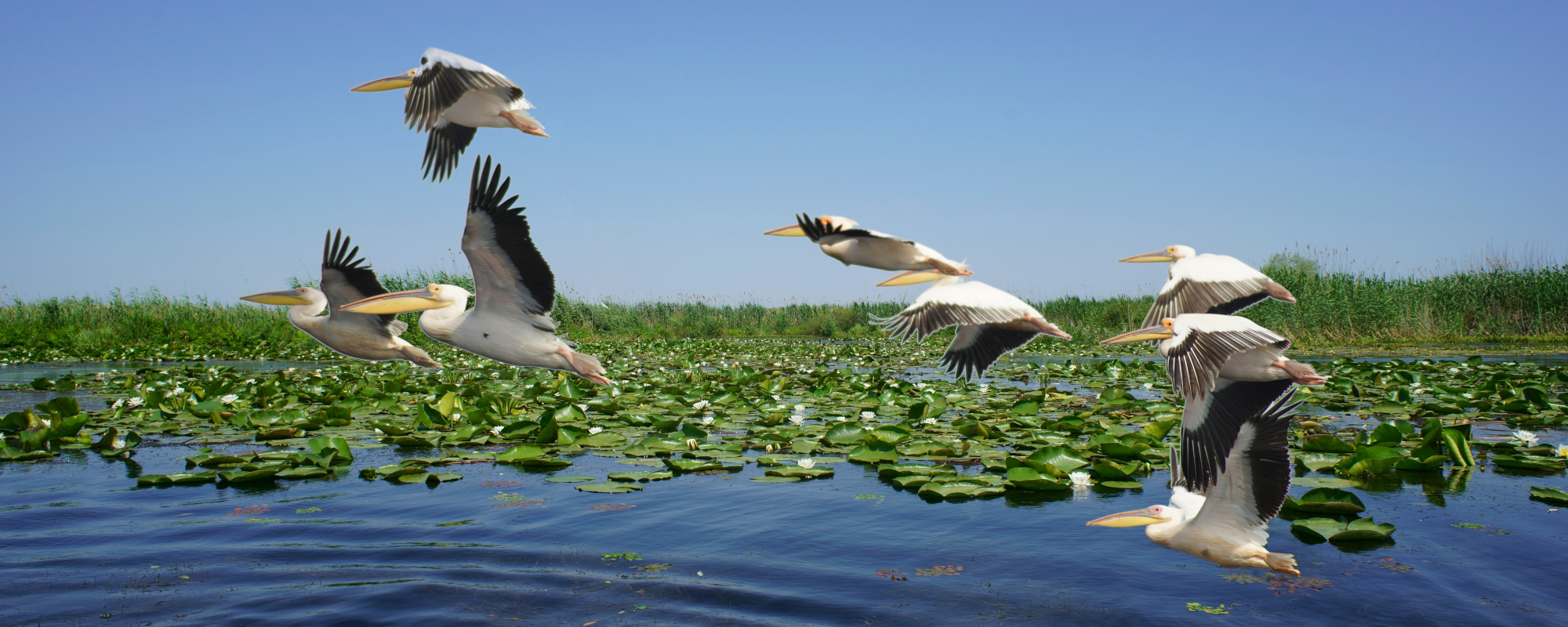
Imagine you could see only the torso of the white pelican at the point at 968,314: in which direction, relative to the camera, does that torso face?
to the viewer's left

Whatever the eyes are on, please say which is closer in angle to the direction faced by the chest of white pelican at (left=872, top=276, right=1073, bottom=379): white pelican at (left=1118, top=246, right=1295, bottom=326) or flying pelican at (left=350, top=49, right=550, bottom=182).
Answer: the flying pelican

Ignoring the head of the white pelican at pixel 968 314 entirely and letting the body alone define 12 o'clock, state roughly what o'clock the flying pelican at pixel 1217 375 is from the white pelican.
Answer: The flying pelican is roughly at 6 o'clock from the white pelican.

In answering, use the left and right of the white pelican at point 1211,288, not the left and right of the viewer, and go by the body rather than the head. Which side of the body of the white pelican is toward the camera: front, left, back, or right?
left

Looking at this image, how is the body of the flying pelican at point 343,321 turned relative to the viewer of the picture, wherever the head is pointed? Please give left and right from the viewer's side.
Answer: facing to the left of the viewer

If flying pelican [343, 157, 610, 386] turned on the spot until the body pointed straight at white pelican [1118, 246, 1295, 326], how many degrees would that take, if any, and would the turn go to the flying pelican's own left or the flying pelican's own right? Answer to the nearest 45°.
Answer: approximately 180°

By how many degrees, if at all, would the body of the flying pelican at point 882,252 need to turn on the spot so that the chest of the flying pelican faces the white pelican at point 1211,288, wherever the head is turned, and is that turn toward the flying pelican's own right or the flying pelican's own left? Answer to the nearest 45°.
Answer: approximately 135° to the flying pelican's own right

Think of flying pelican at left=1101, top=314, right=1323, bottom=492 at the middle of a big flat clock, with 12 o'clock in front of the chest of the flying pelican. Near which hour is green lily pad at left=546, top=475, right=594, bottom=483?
The green lily pad is roughly at 1 o'clock from the flying pelican.

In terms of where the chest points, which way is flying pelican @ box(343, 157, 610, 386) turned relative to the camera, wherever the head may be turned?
to the viewer's left

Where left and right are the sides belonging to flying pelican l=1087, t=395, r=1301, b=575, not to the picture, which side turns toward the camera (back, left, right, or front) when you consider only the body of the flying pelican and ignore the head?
left

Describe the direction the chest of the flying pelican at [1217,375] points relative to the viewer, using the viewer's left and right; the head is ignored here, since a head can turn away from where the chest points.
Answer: facing to the left of the viewer
